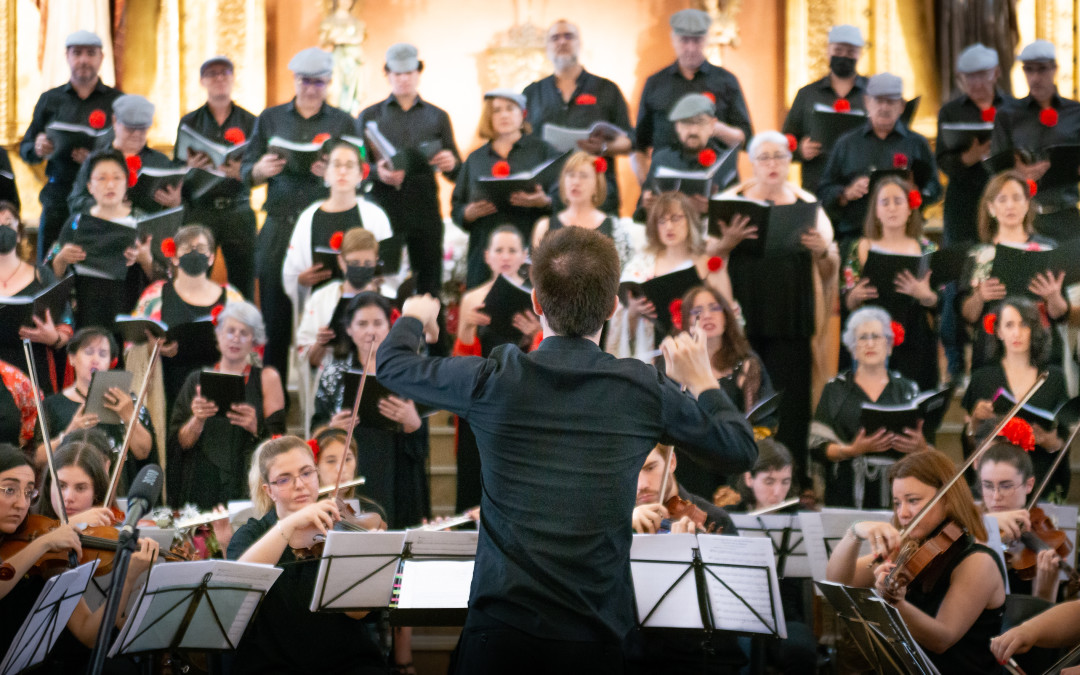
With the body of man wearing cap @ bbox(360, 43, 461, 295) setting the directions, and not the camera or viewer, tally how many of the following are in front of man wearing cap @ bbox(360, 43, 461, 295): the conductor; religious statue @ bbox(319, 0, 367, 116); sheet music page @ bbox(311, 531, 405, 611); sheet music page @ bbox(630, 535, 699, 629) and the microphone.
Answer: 4

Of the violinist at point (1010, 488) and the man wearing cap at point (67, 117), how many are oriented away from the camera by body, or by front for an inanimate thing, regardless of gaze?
0

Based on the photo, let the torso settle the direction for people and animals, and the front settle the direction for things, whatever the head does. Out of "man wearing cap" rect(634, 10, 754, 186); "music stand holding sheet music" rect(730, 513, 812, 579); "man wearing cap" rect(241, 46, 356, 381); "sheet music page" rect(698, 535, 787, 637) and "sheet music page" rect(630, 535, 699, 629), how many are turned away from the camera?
3

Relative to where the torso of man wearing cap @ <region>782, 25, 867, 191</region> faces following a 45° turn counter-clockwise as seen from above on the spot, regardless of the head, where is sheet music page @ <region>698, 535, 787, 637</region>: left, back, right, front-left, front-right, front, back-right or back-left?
front-right

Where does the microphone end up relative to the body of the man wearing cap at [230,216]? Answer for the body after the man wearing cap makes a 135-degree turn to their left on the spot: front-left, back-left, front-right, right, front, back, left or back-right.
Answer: back-right

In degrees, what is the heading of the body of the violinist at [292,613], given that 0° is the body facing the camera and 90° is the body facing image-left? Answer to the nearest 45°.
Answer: approximately 315°

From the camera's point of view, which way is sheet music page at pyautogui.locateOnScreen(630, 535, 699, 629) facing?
away from the camera

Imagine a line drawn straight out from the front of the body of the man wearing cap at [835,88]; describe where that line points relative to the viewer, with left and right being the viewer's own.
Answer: facing the viewer

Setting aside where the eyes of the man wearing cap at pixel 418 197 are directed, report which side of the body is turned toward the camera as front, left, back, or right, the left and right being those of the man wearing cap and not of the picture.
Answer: front

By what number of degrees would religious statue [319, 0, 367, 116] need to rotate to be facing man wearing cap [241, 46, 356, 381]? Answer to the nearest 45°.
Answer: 0° — it already faces them

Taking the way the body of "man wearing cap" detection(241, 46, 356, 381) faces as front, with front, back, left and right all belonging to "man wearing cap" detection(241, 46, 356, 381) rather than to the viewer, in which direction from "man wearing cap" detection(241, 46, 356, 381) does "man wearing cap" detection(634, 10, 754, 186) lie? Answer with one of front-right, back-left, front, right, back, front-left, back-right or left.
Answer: left

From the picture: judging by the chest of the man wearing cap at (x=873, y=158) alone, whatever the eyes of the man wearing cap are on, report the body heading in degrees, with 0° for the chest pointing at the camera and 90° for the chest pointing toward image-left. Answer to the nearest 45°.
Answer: approximately 0°

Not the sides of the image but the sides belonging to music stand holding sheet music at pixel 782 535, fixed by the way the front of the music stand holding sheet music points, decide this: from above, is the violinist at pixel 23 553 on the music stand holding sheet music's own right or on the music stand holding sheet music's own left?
on the music stand holding sheet music's own left

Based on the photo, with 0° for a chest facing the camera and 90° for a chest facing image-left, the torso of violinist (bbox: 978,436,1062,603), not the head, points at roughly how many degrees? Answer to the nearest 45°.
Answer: approximately 45°

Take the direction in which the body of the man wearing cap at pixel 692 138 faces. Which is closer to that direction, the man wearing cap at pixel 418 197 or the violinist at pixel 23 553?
the violinist
